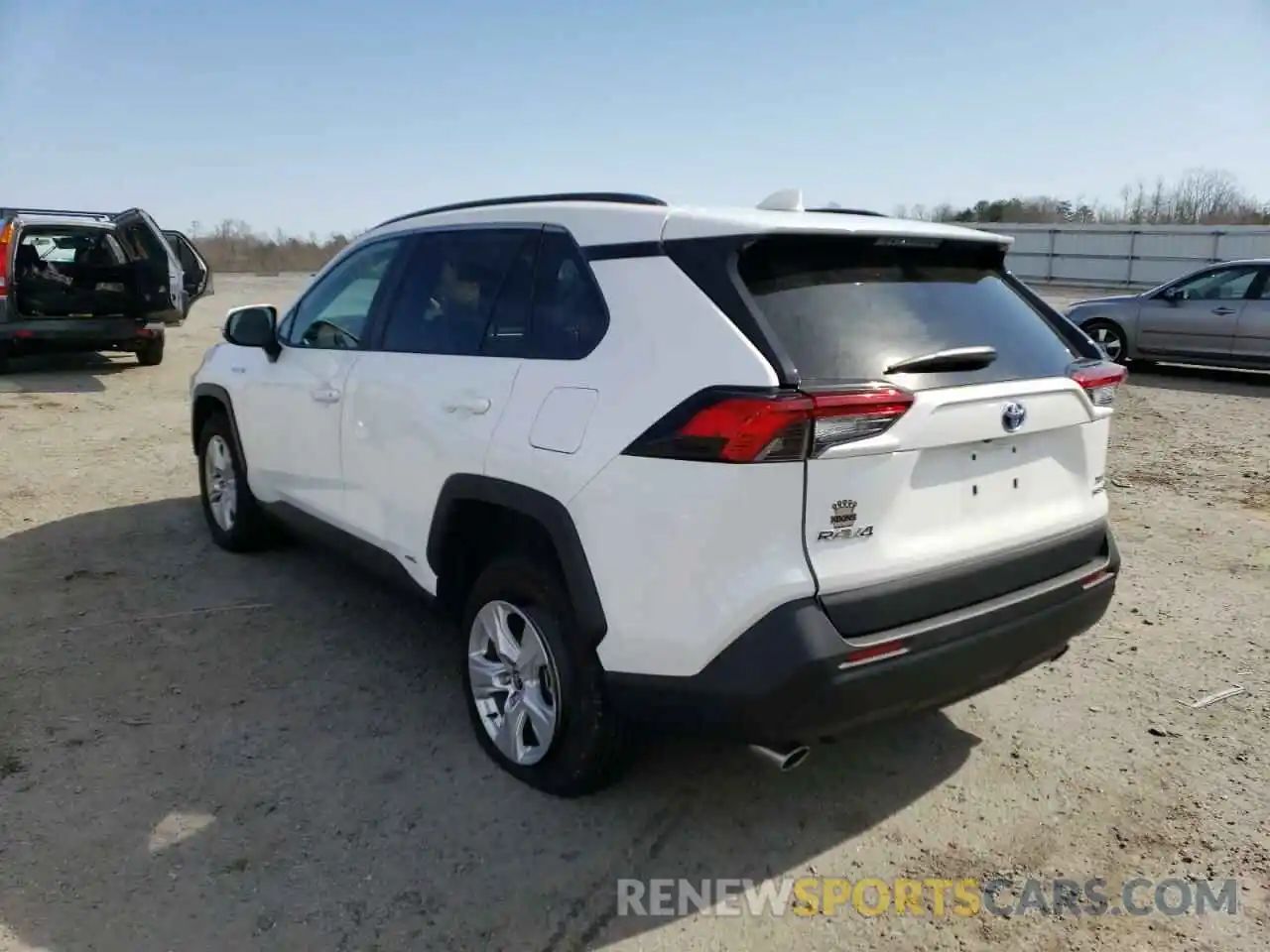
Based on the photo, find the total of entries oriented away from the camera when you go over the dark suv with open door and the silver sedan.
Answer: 1

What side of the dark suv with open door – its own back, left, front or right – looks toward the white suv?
back

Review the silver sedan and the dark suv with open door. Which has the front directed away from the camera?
the dark suv with open door

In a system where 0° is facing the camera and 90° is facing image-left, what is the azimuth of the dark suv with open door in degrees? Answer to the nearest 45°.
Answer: approximately 180°

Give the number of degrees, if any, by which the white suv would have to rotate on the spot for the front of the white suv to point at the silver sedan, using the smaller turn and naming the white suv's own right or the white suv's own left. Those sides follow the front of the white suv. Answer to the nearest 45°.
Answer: approximately 90° to the white suv's own right

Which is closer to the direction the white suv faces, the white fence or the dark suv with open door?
the dark suv with open door

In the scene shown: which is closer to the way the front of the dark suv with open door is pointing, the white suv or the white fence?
the white fence

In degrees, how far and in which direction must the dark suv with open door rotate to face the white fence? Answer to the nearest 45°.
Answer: approximately 90° to its right

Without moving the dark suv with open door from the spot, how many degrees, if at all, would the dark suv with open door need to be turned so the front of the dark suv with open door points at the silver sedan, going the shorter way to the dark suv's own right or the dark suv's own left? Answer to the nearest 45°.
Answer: approximately 135° to the dark suv's own right

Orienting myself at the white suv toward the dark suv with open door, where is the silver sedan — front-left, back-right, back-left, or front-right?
front-right

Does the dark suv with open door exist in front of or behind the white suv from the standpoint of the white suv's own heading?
in front

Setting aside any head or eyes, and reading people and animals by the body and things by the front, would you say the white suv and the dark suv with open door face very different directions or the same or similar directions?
same or similar directions

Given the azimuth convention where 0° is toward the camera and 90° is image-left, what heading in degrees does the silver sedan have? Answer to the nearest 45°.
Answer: approximately 90°

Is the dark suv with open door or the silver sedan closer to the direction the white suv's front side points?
the dark suv with open door

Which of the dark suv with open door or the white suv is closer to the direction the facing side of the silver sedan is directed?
the dark suv with open door

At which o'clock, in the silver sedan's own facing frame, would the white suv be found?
The white suv is roughly at 9 o'clock from the silver sedan.

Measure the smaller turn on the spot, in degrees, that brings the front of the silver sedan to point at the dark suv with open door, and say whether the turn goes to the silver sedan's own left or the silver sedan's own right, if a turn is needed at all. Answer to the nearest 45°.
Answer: approximately 45° to the silver sedan's own left
